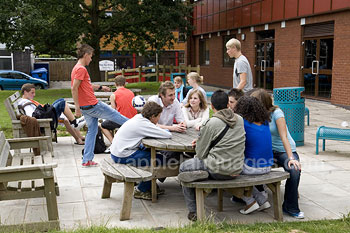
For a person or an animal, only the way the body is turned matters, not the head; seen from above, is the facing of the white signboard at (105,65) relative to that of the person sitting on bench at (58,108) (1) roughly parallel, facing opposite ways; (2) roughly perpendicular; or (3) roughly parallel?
roughly perpendicular

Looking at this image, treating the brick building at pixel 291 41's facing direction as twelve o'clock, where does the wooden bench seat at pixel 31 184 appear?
The wooden bench seat is roughly at 11 o'clock from the brick building.

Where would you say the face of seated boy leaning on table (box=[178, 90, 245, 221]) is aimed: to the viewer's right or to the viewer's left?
to the viewer's left

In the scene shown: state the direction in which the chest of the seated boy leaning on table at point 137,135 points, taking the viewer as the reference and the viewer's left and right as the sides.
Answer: facing to the right of the viewer

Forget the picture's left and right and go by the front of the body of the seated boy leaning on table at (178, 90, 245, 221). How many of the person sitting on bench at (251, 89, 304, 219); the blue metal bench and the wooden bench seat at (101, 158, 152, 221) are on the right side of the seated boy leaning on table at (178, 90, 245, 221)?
2

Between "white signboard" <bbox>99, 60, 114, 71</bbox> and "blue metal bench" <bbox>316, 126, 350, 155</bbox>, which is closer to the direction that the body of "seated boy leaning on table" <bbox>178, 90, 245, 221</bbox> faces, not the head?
the white signboard

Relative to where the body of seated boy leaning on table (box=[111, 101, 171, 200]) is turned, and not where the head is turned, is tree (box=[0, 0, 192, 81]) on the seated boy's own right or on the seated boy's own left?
on the seated boy's own left

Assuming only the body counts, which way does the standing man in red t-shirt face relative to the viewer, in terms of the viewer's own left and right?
facing to the right of the viewer

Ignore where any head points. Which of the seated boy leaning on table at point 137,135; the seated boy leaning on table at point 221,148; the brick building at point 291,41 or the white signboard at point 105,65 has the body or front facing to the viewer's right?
the seated boy leaning on table at point 137,135

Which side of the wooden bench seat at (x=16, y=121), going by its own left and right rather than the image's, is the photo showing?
right

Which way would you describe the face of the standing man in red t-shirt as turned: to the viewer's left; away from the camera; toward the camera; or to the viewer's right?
to the viewer's right
